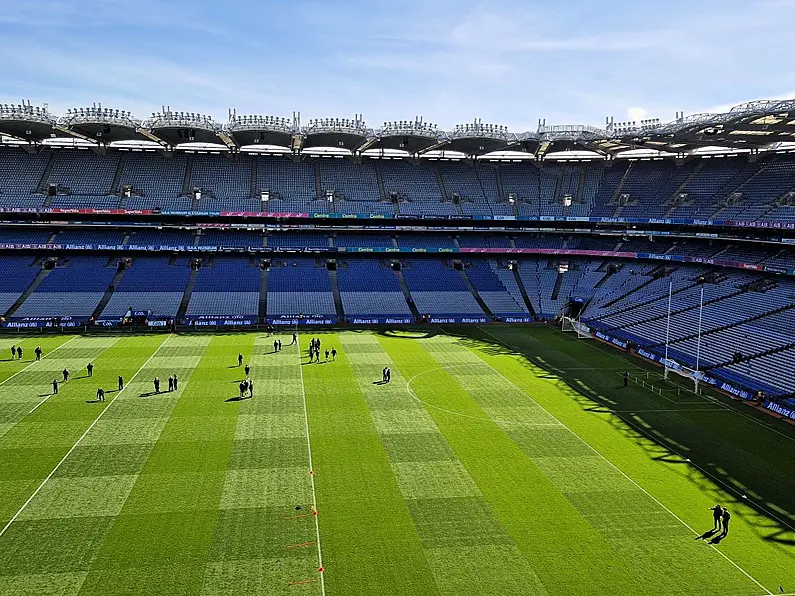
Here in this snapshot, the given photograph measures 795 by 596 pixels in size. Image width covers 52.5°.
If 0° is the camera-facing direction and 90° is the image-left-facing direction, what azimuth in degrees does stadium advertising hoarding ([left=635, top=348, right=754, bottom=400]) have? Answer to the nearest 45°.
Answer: approximately 45°

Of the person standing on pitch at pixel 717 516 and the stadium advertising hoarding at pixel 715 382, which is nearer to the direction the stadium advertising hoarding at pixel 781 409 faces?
the person standing on pitch

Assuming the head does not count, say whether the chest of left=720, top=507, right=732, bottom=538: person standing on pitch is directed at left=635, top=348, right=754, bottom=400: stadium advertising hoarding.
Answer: no

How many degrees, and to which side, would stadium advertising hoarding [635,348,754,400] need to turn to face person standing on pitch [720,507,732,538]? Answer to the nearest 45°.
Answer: approximately 45° to its left

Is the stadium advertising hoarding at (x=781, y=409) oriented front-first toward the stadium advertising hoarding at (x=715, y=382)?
no

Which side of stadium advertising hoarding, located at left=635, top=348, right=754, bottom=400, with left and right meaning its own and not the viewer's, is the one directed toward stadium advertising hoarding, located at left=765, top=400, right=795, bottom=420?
left

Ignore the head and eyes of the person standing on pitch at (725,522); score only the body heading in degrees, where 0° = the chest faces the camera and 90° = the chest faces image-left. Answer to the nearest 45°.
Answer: approximately 90°

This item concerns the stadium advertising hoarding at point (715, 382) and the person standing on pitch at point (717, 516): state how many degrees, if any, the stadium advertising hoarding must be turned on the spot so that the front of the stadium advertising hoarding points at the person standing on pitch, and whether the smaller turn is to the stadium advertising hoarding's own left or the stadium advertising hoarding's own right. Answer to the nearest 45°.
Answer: approximately 45° to the stadium advertising hoarding's own left

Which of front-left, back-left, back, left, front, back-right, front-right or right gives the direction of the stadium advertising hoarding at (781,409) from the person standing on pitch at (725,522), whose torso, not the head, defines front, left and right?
right
